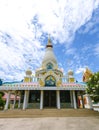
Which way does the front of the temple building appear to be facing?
toward the camera

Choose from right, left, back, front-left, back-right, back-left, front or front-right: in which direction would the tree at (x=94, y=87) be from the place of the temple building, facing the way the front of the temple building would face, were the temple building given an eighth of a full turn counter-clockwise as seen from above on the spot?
front
